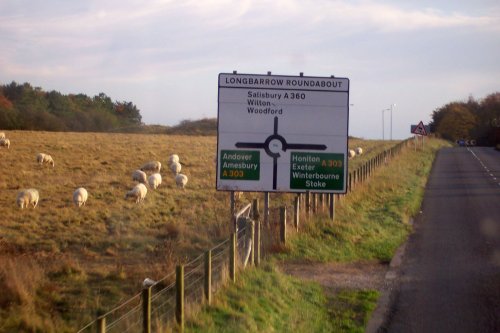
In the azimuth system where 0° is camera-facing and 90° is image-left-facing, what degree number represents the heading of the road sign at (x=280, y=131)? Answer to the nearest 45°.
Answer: approximately 0°

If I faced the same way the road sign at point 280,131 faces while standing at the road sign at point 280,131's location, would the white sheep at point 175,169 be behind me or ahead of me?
behind

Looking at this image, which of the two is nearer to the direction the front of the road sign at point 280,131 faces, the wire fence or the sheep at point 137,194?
the wire fence

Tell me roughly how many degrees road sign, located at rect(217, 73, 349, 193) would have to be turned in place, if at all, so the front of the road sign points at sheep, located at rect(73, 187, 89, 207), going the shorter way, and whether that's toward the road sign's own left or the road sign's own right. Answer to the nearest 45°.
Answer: approximately 135° to the road sign's own right

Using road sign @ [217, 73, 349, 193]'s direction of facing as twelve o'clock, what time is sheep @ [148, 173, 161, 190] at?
The sheep is roughly at 5 o'clock from the road sign.

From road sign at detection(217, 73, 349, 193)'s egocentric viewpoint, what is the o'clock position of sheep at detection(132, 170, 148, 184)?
The sheep is roughly at 5 o'clock from the road sign.
